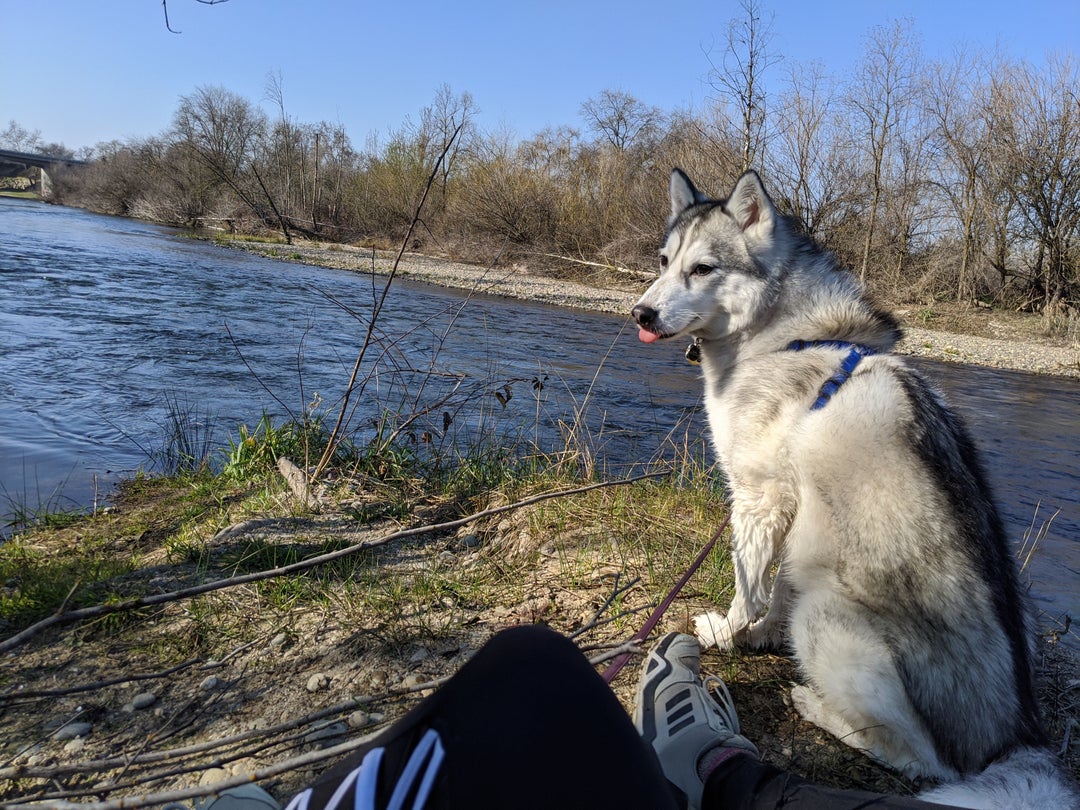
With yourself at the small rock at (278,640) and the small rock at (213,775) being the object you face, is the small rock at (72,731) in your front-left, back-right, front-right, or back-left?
front-right

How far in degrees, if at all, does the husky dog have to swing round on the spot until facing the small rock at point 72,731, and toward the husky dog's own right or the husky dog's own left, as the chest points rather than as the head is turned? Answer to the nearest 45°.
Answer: approximately 90° to the husky dog's own left

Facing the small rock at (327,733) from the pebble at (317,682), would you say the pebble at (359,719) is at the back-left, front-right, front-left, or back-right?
front-left

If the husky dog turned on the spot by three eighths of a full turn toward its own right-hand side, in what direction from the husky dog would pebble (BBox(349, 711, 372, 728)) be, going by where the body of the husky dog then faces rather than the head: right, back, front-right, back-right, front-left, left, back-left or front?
back-right

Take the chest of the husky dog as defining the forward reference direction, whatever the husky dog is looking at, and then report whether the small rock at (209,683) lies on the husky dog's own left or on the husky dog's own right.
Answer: on the husky dog's own left

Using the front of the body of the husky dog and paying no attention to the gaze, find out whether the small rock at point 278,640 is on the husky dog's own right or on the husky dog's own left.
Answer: on the husky dog's own left

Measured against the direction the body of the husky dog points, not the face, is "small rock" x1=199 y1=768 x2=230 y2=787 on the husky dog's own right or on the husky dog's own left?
on the husky dog's own left

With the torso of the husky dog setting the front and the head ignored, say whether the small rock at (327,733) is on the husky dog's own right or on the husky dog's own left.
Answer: on the husky dog's own left

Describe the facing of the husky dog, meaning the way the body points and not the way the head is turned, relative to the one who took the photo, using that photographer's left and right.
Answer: facing away from the viewer and to the left of the viewer

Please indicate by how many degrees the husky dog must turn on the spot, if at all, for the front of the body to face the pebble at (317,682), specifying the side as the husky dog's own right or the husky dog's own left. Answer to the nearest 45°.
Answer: approximately 90° to the husky dog's own left

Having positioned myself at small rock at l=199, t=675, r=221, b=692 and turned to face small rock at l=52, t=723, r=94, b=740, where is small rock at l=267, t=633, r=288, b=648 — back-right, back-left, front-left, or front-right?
back-right
